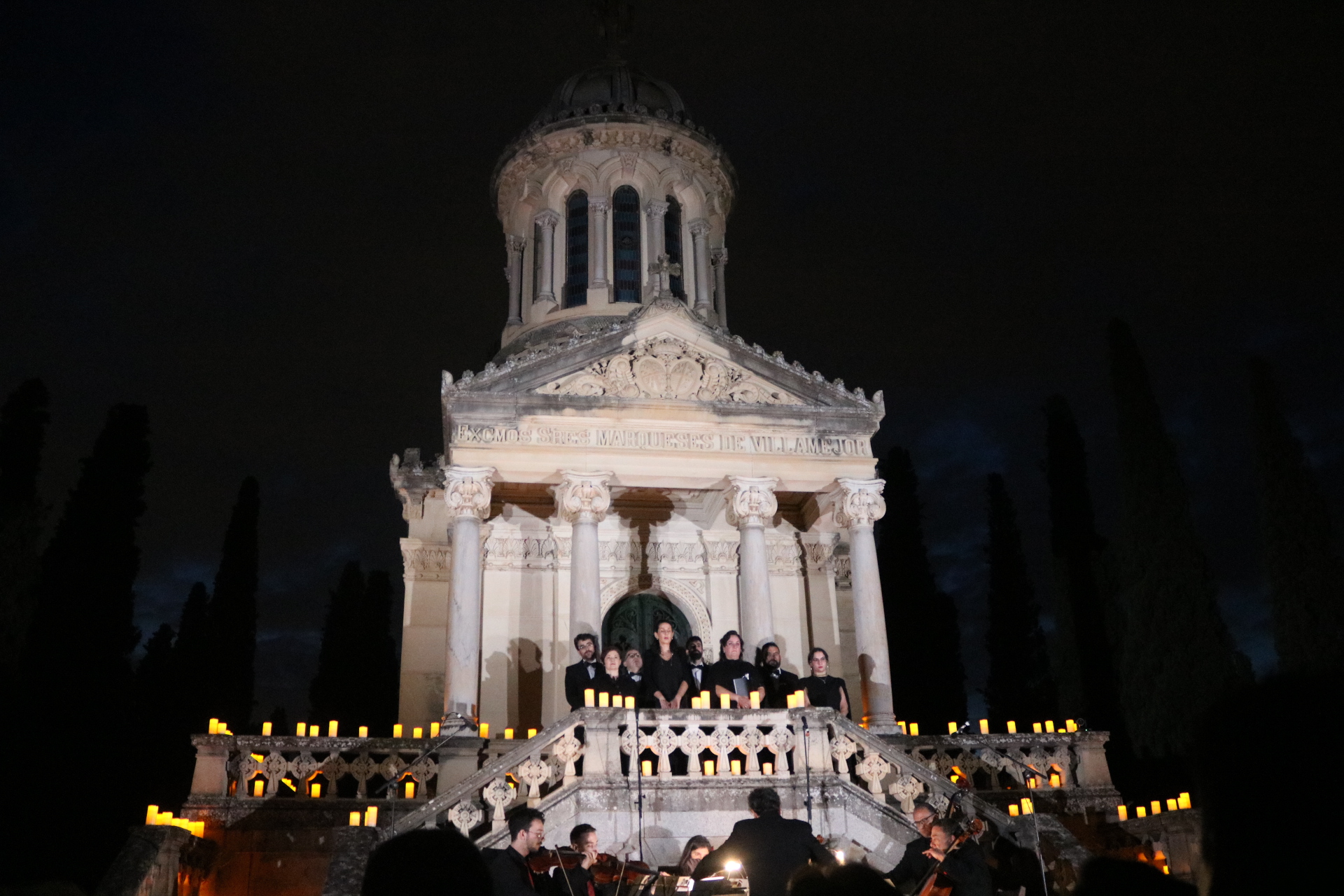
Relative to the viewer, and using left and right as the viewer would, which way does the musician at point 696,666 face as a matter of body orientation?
facing the viewer

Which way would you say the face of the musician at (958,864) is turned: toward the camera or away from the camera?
toward the camera

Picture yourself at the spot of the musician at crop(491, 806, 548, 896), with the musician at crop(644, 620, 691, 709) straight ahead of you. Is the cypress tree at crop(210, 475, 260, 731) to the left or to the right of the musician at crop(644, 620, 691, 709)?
left

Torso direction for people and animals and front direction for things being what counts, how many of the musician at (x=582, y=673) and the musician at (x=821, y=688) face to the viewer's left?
0

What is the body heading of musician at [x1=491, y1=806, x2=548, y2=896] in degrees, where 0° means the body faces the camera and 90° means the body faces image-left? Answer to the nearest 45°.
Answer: approximately 270°

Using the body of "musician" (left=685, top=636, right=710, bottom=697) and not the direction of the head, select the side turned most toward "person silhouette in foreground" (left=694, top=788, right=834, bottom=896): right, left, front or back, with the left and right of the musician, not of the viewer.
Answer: front

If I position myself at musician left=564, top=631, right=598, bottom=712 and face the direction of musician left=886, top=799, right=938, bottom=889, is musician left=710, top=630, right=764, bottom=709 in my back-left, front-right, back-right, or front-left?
front-left

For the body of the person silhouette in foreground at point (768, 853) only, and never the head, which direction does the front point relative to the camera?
away from the camera

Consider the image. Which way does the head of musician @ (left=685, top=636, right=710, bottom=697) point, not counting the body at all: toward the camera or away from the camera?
toward the camera

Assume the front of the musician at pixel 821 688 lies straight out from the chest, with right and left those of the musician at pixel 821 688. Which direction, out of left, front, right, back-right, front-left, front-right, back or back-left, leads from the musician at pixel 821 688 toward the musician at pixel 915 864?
front

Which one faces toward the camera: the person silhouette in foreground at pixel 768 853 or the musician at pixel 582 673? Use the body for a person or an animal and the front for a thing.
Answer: the musician

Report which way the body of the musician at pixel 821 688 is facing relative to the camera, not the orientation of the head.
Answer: toward the camera

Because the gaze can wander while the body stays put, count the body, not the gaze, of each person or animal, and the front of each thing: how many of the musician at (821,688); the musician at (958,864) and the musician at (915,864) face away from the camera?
0

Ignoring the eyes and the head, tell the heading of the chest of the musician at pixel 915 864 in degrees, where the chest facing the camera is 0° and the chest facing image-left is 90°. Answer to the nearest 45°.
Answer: approximately 45°

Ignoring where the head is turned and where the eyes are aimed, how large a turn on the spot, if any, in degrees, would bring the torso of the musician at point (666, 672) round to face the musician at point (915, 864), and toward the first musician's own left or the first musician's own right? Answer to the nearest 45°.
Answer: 0° — they already face them

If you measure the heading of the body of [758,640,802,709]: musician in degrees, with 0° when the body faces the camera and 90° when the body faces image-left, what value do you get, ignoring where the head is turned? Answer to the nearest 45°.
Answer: approximately 0°

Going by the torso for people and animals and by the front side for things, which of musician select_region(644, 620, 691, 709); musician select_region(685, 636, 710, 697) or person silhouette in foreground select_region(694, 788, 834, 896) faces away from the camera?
the person silhouette in foreground

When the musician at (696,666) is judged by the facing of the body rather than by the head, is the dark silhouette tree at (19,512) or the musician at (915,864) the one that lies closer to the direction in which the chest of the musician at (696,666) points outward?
the musician

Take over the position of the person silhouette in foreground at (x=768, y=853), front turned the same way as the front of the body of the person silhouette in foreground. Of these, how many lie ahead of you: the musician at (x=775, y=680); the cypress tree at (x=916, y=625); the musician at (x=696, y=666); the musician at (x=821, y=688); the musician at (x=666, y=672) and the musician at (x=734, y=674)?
6

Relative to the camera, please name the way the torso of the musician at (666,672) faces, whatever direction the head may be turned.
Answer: toward the camera
